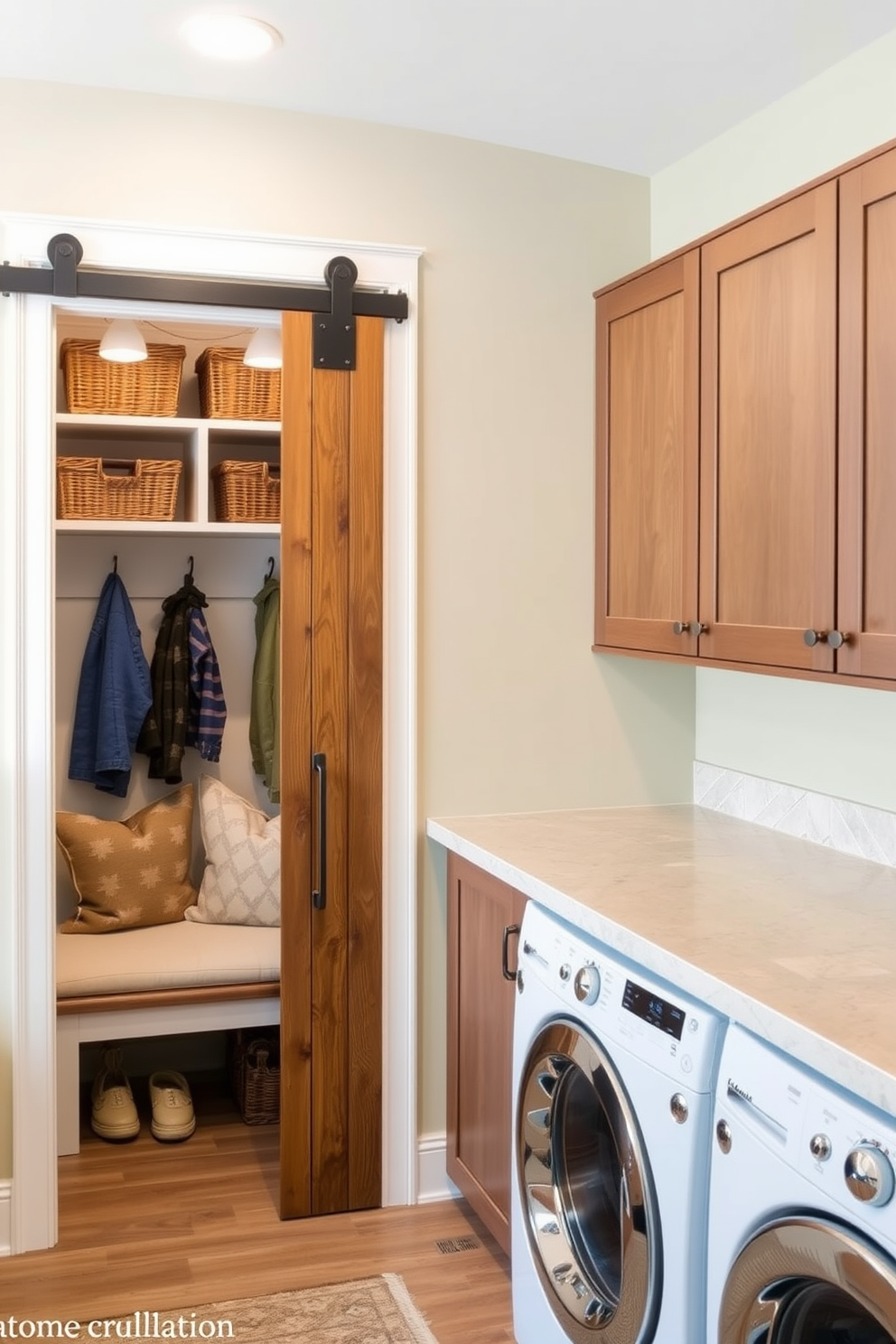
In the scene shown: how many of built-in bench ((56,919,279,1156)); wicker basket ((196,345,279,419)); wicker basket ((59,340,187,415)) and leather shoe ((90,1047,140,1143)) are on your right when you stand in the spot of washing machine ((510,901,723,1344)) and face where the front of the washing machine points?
4

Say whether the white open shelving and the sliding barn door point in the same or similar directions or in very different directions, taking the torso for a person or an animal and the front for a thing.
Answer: same or similar directions

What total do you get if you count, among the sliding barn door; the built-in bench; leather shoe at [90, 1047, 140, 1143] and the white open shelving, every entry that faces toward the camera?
4

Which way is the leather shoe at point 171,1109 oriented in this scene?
toward the camera

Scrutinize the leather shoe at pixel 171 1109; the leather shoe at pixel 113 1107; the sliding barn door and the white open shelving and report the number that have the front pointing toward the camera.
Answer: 4

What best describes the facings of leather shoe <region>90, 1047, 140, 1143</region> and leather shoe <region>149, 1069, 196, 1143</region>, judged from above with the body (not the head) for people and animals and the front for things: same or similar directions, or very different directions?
same or similar directions

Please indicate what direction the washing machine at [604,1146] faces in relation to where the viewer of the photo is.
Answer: facing the viewer and to the left of the viewer

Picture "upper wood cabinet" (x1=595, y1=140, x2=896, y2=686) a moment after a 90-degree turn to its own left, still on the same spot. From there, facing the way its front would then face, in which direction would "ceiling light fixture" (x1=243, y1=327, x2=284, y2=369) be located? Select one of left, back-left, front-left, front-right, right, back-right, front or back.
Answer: back

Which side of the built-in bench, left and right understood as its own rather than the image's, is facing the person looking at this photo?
front

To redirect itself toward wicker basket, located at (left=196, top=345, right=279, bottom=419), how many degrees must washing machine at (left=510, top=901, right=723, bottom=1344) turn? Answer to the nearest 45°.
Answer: approximately 90° to its right

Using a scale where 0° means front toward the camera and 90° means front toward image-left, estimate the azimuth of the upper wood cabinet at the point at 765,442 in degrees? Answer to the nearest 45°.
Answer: approximately 45°

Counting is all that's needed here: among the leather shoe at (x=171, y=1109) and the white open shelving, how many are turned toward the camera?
2
